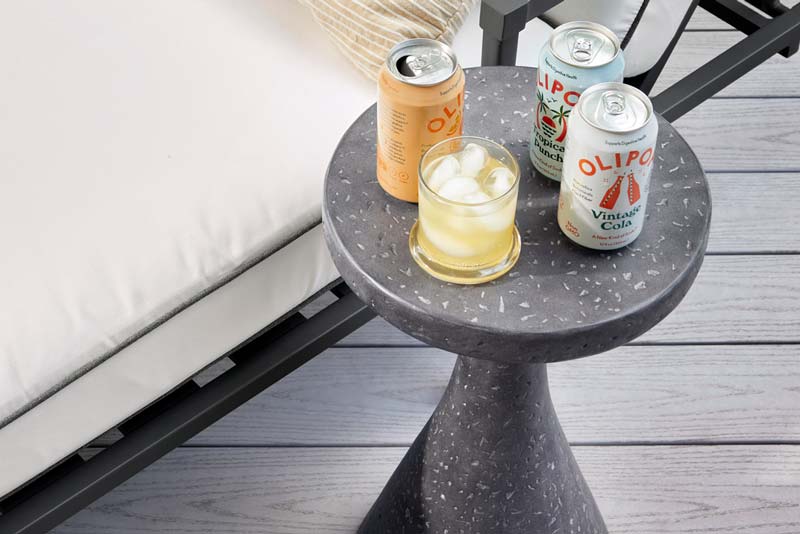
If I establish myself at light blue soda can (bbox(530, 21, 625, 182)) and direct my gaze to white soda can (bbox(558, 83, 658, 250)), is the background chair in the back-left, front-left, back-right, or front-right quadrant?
back-left
